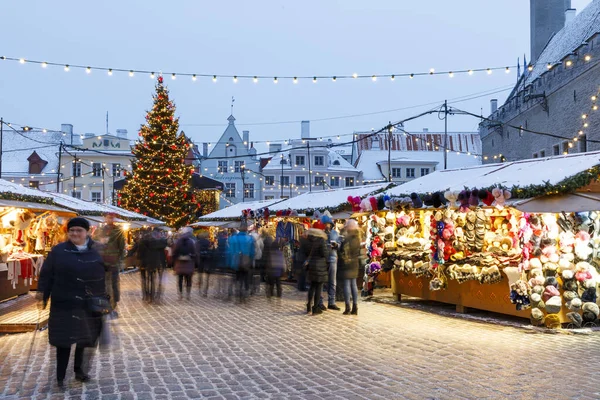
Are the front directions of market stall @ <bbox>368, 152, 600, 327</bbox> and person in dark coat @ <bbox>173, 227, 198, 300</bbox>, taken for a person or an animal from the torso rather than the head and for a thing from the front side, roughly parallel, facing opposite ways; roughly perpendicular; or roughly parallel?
roughly perpendicular

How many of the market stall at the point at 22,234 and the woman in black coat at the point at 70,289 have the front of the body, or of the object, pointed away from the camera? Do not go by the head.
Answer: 0

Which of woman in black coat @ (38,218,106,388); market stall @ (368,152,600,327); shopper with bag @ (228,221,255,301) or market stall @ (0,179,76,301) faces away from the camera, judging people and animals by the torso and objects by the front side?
the shopper with bag

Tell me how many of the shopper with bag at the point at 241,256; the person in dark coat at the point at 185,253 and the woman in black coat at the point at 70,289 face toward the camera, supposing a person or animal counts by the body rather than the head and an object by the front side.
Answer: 1

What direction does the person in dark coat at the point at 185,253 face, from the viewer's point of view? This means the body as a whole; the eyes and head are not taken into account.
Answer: away from the camera

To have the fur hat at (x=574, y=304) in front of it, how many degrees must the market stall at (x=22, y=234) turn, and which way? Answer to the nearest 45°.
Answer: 0° — it already faces it

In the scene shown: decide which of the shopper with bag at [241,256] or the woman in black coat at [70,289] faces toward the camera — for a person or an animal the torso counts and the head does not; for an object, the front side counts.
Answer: the woman in black coat

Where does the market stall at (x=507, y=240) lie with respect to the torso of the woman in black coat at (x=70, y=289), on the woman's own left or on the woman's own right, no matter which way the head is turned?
on the woman's own left

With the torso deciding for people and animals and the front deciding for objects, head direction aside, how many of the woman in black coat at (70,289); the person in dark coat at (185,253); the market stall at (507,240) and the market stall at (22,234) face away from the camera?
1

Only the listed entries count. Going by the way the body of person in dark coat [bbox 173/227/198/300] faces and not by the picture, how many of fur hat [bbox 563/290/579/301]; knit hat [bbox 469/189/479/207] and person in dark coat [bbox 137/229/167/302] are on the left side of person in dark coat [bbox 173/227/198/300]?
1

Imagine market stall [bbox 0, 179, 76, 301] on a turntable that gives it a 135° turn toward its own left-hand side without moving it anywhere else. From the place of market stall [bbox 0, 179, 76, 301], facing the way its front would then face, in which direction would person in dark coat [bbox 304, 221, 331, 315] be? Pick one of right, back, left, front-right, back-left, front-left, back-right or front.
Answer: back-right

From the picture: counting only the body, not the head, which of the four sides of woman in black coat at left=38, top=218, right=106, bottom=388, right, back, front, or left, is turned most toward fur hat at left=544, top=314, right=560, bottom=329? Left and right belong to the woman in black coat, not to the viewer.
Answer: left

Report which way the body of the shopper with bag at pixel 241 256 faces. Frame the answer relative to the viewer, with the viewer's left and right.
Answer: facing away from the viewer

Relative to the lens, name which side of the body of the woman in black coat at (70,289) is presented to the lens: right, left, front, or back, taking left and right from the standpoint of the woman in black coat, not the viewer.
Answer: front

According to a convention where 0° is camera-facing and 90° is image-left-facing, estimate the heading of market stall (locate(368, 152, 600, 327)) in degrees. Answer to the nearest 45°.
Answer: approximately 45°

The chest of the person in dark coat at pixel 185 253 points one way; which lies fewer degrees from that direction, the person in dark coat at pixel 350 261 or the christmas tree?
the christmas tree

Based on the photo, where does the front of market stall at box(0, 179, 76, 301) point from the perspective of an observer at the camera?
facing the viewer and to the right of the viewer

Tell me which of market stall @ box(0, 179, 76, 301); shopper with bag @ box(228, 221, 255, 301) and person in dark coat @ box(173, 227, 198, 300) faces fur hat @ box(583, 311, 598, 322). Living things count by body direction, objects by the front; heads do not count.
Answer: the market stall
